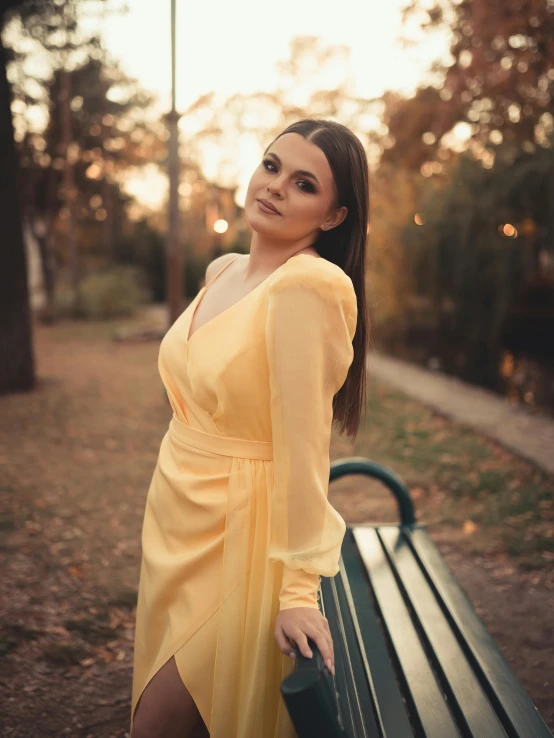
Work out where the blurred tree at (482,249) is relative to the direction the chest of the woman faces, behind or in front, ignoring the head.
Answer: behind

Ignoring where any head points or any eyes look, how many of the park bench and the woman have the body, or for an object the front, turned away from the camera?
0

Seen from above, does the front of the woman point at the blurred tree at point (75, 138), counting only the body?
no

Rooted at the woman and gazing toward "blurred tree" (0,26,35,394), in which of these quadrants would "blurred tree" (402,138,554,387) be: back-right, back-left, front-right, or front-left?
front-right

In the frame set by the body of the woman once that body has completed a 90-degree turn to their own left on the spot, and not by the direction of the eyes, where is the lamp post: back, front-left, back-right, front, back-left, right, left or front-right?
back-left

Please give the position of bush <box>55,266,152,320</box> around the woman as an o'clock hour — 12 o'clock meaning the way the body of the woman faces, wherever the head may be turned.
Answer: The bush is roughly at 4 o'clock from the woman.

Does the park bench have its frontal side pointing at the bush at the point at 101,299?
no

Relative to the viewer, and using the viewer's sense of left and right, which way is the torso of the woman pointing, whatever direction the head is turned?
facing the viewer and to the left of the viewer
